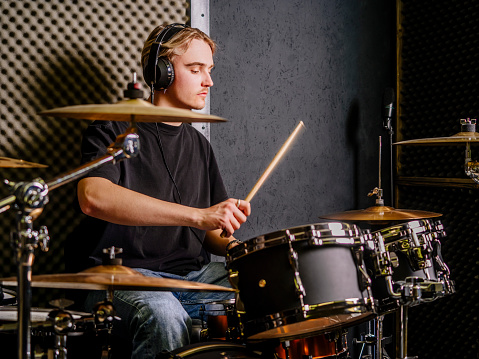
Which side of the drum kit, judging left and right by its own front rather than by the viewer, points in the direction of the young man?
back

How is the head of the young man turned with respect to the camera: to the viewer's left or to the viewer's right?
to the viewer's right

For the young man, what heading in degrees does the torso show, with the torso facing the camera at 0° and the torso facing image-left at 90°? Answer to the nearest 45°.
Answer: approximately 315°

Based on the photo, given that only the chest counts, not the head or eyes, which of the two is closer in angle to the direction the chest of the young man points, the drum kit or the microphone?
the drum kit

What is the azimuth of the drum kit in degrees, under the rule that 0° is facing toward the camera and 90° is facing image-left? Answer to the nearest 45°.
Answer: approximately 315°

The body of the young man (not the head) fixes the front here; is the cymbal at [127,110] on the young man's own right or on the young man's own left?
on the young man's own right
